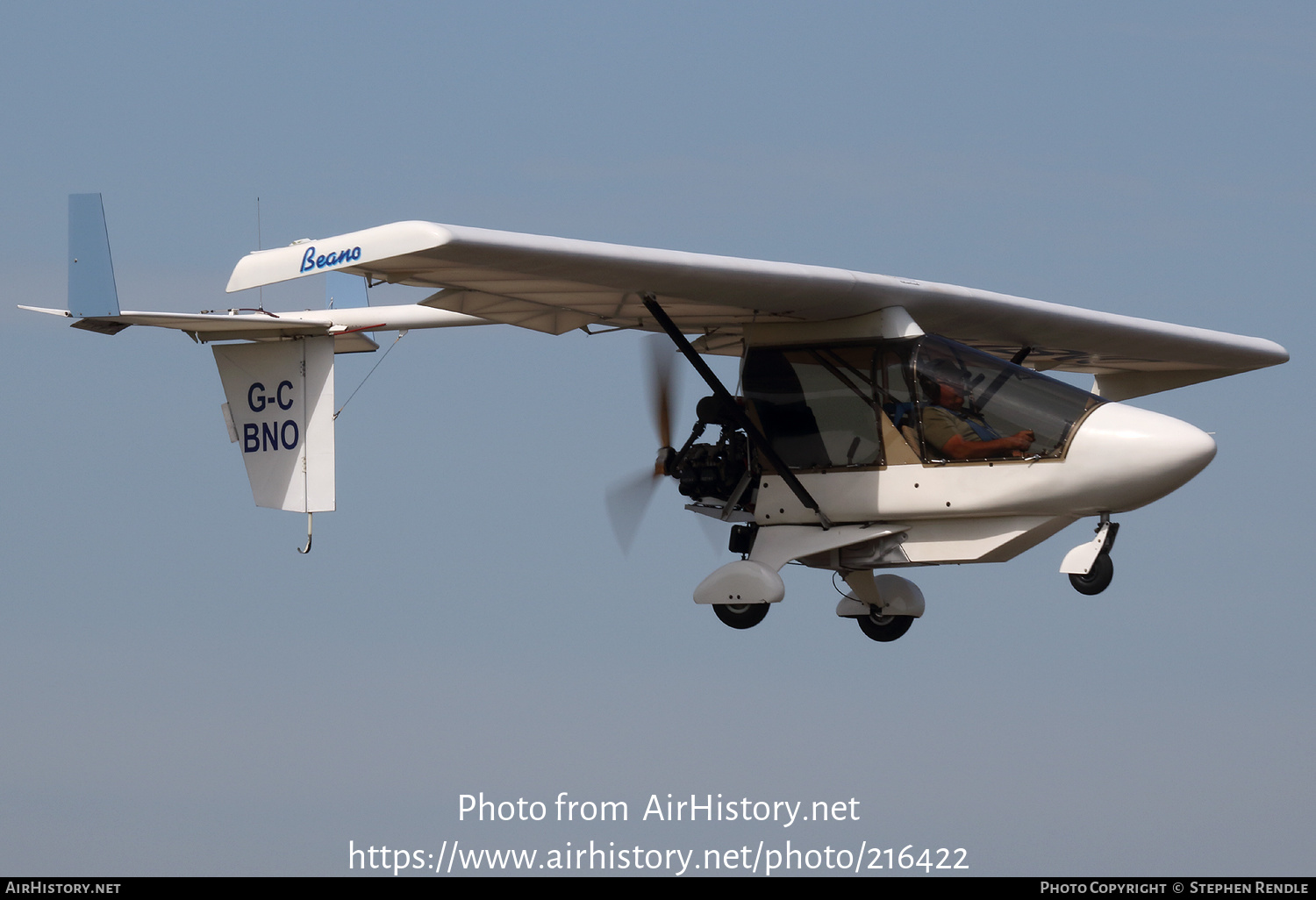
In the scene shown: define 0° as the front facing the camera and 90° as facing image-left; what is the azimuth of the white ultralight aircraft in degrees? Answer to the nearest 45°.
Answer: approximately 315°
